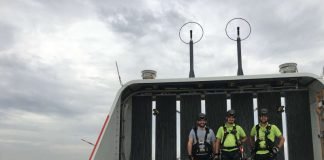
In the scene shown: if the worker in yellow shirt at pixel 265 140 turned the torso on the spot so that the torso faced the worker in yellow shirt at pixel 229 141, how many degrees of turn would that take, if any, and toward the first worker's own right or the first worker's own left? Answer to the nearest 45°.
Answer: approximately 90° to the first worker's own right

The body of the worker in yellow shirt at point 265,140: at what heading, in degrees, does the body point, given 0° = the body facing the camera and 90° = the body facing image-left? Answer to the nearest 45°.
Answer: approximately 0°

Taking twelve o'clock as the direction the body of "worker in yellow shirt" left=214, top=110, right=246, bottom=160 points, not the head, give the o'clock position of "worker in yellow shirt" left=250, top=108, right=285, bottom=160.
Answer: "worker in yellow shirt" left=250, top=108, right=285, bottom=160 is roughly at 9 o'clock from "worker in yellow shirt" left=214, top=110, right=246, bottom=160.

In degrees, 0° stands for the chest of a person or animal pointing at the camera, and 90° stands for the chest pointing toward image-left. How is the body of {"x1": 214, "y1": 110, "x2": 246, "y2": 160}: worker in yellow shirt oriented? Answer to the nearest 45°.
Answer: approximately 0°

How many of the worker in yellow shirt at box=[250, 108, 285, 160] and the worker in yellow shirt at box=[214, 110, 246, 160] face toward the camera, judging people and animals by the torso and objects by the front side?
2
